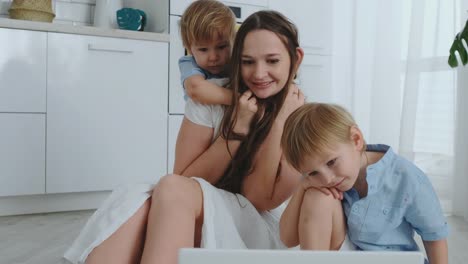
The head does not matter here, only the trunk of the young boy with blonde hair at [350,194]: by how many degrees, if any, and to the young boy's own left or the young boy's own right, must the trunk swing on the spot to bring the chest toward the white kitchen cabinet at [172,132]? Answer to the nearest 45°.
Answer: approximately 90° to the young boy's own right

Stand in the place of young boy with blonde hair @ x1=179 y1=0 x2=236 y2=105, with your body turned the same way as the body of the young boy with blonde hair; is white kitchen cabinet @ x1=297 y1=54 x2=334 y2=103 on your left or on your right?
on your left

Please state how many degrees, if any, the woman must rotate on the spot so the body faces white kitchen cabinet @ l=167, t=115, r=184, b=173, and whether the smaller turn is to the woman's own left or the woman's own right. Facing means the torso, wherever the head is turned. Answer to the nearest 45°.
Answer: approximately 135° to the woman's own right

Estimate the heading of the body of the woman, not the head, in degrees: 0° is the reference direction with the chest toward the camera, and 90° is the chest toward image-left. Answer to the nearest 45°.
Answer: approximately 45°

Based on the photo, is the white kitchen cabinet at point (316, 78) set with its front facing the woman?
yes

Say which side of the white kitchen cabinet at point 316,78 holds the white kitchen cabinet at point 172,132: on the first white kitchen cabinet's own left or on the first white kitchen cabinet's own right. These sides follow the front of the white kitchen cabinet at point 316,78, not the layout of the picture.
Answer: on the first white kitchen cabinet's own right

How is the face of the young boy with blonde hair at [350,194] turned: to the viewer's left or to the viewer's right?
to the viewer's left

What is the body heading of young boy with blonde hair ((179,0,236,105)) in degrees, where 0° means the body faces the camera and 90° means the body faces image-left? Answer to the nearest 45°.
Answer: approximately 315°
